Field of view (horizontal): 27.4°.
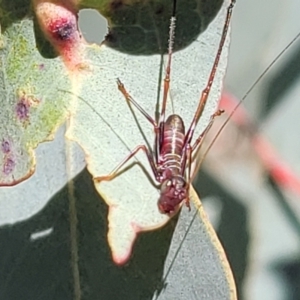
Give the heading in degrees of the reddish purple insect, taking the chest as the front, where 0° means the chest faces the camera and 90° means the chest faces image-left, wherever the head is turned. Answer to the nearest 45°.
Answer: approximately 0°
